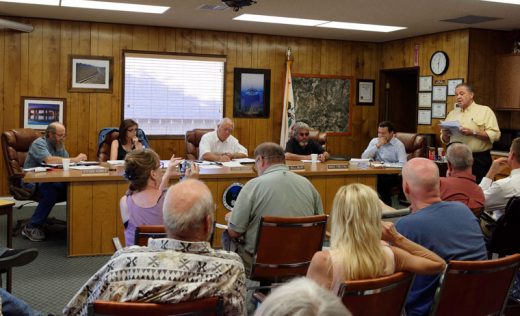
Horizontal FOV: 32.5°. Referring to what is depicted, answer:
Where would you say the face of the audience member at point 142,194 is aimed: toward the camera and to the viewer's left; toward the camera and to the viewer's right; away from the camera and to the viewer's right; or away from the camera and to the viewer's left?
away from the camera and to the viewer's right

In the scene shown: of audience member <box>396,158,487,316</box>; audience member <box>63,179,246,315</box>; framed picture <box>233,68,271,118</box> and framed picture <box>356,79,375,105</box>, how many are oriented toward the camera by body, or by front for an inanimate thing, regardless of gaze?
2

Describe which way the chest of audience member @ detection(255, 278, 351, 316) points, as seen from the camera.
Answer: away from the camera

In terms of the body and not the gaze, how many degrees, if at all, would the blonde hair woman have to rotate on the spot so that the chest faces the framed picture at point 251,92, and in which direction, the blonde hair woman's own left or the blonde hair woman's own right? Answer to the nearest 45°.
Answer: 0° — they already face it

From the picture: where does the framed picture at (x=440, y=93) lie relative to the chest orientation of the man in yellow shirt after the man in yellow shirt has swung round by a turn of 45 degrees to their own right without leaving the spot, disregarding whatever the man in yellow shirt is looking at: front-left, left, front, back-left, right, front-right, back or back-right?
right

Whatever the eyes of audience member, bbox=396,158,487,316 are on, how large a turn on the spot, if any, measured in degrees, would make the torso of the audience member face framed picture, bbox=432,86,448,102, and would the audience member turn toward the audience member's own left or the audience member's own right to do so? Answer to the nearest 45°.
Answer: approximately 45° to the audience member's own right

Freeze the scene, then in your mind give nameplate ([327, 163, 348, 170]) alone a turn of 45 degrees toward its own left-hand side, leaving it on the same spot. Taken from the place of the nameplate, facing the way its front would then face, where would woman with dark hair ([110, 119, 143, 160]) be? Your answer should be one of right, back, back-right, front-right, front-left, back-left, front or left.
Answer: back-right

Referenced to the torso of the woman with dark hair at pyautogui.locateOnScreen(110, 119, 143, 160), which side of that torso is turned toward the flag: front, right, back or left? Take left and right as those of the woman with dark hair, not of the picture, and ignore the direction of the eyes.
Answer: left

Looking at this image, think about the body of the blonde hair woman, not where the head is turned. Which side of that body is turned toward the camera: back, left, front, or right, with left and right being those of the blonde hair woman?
back

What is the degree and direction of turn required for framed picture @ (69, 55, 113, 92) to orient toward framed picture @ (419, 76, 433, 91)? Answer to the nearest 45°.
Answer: approximately 90° to its left

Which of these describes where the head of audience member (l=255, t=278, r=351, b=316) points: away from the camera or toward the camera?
away from the camera

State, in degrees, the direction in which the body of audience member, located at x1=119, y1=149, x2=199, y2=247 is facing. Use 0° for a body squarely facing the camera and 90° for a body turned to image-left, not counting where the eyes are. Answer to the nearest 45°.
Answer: approximately 225°
